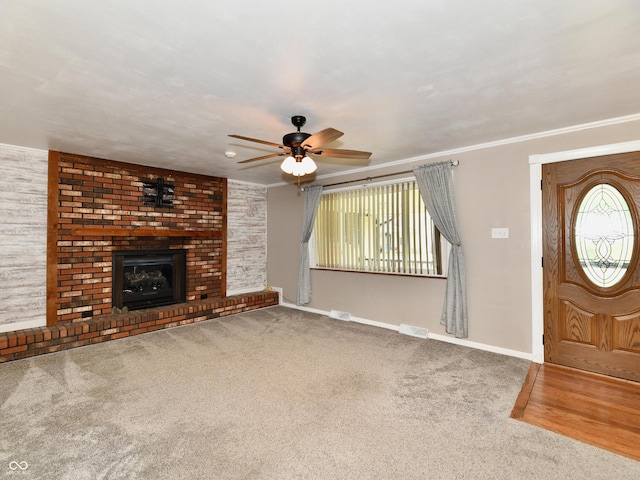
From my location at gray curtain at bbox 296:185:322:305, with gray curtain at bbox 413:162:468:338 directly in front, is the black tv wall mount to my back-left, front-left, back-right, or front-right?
back-right

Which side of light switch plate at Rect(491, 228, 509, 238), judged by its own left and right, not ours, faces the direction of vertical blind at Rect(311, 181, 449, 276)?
right

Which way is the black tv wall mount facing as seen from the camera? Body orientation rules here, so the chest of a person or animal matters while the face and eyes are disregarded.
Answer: toward the camera

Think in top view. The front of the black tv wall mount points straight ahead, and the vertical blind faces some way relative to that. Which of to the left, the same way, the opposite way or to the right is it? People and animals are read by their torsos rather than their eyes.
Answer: to the right

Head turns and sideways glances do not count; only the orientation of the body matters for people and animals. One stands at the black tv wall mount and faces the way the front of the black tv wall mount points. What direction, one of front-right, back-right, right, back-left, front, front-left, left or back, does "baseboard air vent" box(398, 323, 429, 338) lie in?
front-left

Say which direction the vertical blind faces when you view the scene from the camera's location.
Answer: facing the viewer and to the left of the viewer

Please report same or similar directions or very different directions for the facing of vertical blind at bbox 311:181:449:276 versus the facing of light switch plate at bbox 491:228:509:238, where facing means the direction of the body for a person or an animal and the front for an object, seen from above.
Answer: same or similar directions

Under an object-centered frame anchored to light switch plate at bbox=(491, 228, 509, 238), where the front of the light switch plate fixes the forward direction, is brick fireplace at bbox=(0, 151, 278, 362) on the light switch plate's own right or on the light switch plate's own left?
on the light switch plate's own right

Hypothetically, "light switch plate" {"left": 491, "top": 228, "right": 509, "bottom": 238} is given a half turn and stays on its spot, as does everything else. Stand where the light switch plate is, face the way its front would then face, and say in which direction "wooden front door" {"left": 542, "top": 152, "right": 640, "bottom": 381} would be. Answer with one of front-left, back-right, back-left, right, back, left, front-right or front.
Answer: right

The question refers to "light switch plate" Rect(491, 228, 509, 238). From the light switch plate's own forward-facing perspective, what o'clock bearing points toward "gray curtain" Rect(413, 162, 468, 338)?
The gray curtain is roughly at 3 o'clock from the light switch plate.

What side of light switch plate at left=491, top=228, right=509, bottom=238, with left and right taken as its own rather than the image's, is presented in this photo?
front

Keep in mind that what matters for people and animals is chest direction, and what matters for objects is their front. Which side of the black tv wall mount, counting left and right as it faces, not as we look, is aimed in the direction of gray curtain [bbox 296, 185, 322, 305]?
left

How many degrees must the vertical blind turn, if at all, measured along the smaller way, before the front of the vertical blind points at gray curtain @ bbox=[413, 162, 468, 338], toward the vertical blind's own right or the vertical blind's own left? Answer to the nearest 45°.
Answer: approximately 90° to the vertical blind's own left

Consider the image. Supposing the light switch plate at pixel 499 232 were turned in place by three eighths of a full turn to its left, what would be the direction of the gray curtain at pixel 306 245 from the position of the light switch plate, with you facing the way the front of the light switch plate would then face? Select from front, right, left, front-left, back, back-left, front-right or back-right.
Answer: back-left

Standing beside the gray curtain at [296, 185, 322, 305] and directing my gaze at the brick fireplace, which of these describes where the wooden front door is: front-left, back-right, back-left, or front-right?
back-left
